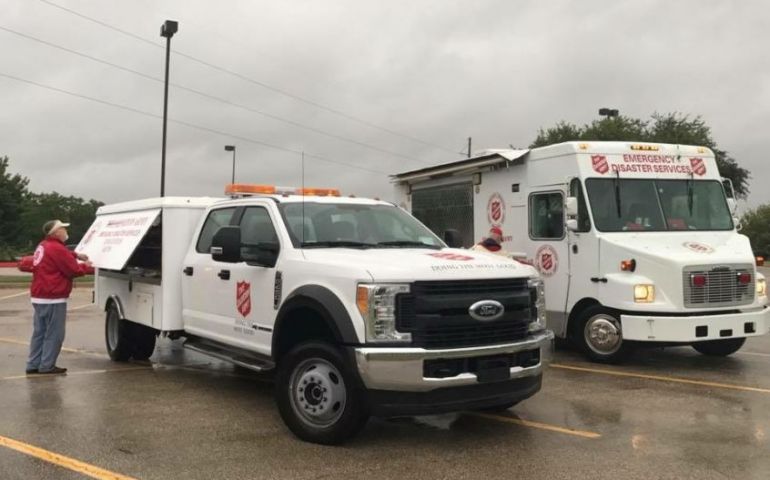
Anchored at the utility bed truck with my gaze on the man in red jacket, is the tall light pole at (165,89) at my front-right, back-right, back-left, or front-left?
front-right

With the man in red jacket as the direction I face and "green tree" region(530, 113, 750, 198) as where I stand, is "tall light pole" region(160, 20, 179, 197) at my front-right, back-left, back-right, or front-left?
front-right

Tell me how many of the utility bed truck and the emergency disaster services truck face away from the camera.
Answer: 0

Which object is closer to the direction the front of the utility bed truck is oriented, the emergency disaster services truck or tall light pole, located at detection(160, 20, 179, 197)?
the emergency disaster services truck

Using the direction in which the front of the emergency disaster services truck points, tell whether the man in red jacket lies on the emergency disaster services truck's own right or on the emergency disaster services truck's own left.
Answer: on the emergency disaster services truck's own right

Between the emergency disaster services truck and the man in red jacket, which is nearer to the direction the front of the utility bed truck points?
the emergency disaster services truck

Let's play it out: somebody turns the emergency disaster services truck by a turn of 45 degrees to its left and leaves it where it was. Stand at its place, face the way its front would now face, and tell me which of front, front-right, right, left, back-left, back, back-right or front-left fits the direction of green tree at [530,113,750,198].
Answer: left

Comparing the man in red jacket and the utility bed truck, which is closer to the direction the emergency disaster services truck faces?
the utility bed truck

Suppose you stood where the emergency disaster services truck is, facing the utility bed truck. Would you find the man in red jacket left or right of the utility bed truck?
right

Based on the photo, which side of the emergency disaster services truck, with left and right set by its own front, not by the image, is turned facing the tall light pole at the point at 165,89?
back

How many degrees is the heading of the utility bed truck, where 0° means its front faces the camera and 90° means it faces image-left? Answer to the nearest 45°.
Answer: approximately 315°

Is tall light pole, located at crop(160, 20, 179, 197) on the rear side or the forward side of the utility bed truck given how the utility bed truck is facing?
on the rear side

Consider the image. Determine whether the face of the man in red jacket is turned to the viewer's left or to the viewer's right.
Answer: to the viewer's right

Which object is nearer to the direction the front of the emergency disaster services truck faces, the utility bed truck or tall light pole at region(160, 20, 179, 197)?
the utility bed truck

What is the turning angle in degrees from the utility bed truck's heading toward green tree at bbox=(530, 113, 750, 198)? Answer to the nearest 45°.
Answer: approximately 90° to its left

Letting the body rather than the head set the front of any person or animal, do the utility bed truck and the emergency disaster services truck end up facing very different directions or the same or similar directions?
same or similar directions

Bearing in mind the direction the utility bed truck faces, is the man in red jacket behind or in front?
behind
